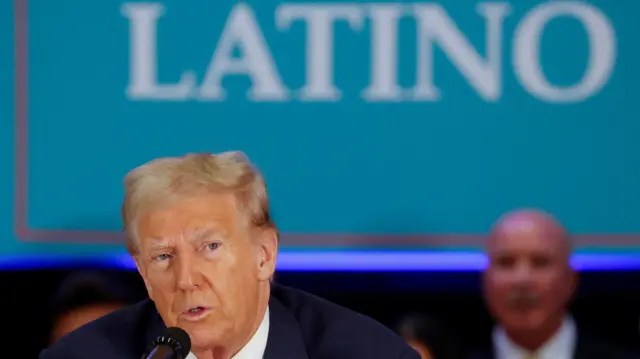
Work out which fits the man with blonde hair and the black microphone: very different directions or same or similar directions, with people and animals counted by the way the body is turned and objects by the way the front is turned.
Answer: very different directions

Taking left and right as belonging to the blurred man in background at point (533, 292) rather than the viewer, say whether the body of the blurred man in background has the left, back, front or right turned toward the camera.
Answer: front

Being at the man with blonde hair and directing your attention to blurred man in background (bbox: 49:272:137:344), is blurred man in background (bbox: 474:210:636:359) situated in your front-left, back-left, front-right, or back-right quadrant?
front-right

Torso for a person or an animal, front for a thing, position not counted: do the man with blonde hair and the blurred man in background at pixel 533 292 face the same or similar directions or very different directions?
same or similar directions

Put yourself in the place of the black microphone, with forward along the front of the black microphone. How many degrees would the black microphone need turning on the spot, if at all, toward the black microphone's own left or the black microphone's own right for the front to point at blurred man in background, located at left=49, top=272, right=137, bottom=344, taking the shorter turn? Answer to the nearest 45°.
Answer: approximately 45° to the black microphone's own left

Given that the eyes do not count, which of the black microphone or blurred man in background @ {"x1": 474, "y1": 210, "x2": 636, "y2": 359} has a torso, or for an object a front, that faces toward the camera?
the blurred man in background

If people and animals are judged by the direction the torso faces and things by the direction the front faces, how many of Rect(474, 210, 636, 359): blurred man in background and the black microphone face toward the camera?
1

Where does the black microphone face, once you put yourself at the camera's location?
facing away from the viewer and to the right of the viewer

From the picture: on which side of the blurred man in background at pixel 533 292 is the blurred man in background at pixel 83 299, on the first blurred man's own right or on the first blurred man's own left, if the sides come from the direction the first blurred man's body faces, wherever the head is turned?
on the first blurred man's own right

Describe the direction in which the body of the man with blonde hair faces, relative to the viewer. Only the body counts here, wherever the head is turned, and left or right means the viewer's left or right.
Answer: facing the viewer and to the left of the viewer

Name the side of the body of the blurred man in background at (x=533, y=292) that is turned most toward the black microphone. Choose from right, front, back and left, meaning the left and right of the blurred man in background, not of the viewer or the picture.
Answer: front

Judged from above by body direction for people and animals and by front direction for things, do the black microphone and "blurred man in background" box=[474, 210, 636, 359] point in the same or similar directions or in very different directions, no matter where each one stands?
very different directions

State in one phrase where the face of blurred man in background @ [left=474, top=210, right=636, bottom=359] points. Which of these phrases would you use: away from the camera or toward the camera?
toward the camera

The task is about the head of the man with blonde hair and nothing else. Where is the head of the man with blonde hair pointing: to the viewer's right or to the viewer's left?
to the viewer's left
